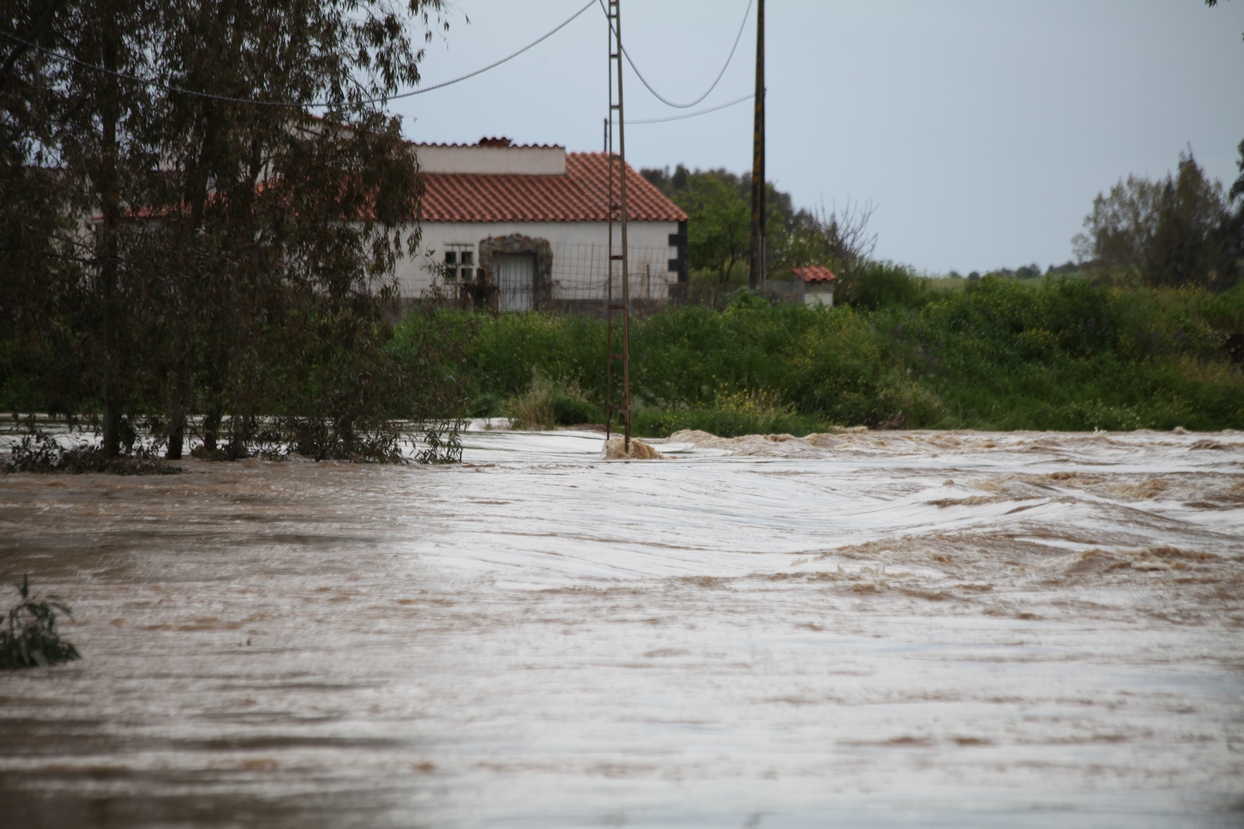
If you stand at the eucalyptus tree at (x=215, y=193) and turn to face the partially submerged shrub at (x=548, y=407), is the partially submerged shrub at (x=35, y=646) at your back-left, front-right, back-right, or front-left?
back-right

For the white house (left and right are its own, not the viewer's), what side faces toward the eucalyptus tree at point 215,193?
front

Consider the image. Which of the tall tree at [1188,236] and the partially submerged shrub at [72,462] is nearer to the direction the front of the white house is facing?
the partially submerged shrub

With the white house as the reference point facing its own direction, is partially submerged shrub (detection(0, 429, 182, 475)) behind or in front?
in front

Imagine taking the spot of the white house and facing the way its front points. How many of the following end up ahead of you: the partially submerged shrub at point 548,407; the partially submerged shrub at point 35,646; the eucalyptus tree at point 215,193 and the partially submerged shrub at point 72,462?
4

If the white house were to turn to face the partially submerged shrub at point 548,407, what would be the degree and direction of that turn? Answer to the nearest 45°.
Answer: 0° — it already faces it

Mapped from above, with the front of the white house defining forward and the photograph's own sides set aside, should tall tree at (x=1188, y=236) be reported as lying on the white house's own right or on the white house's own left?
on the white house's own left

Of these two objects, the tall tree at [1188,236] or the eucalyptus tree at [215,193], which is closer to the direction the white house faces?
the eucalyptus tree

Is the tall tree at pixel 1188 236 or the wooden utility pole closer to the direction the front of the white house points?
the wooden utility pole

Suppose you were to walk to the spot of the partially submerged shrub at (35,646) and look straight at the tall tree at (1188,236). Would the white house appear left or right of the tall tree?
left

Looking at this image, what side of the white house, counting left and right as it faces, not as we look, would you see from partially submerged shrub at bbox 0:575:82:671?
front

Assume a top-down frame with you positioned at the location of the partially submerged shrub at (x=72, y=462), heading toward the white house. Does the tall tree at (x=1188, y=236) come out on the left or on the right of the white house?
right

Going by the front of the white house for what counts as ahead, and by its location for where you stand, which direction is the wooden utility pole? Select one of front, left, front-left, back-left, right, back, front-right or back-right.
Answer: front-left

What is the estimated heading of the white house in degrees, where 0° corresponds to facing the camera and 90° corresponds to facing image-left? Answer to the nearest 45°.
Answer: approximately 0°
